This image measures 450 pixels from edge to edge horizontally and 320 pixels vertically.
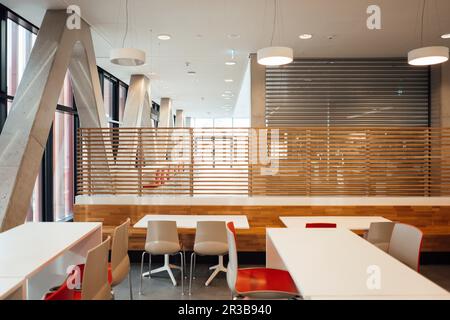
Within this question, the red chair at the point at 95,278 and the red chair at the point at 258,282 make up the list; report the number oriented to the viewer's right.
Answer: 1

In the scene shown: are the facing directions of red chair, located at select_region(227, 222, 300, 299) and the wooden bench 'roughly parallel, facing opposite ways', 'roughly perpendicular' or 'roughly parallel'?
roughly perpendicular

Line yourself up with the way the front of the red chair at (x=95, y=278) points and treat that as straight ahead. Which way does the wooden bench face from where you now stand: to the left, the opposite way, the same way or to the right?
to the left

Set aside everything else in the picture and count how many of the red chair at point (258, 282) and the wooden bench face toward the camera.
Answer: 1

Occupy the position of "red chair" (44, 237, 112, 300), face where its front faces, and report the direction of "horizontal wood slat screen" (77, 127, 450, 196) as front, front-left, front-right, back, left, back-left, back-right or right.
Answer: right

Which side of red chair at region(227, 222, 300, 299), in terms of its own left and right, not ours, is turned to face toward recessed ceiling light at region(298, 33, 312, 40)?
left

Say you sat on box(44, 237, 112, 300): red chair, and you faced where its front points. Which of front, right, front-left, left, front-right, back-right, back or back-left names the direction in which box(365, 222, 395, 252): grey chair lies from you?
back-right

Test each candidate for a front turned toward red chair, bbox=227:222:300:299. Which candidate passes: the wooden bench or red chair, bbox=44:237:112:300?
the wooden bench

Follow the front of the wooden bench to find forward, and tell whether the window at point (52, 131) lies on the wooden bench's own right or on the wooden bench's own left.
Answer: on the wooden bench's own right

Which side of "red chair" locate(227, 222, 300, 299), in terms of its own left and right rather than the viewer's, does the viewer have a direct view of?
right

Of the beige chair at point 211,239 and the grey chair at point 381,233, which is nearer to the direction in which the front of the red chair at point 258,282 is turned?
the grey chair

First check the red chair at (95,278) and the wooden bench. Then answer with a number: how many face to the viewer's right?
0

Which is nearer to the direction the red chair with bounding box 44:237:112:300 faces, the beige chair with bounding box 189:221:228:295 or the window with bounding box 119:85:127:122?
the window

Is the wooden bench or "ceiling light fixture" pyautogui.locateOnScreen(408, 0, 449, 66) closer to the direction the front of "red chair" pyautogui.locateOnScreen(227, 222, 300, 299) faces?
the ceiling light fixture

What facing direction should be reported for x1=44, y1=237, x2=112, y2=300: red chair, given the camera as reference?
facing away from the viewer and to the left of the viewer

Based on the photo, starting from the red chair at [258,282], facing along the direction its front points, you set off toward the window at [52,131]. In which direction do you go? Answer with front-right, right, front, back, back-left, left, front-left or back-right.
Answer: back-left
